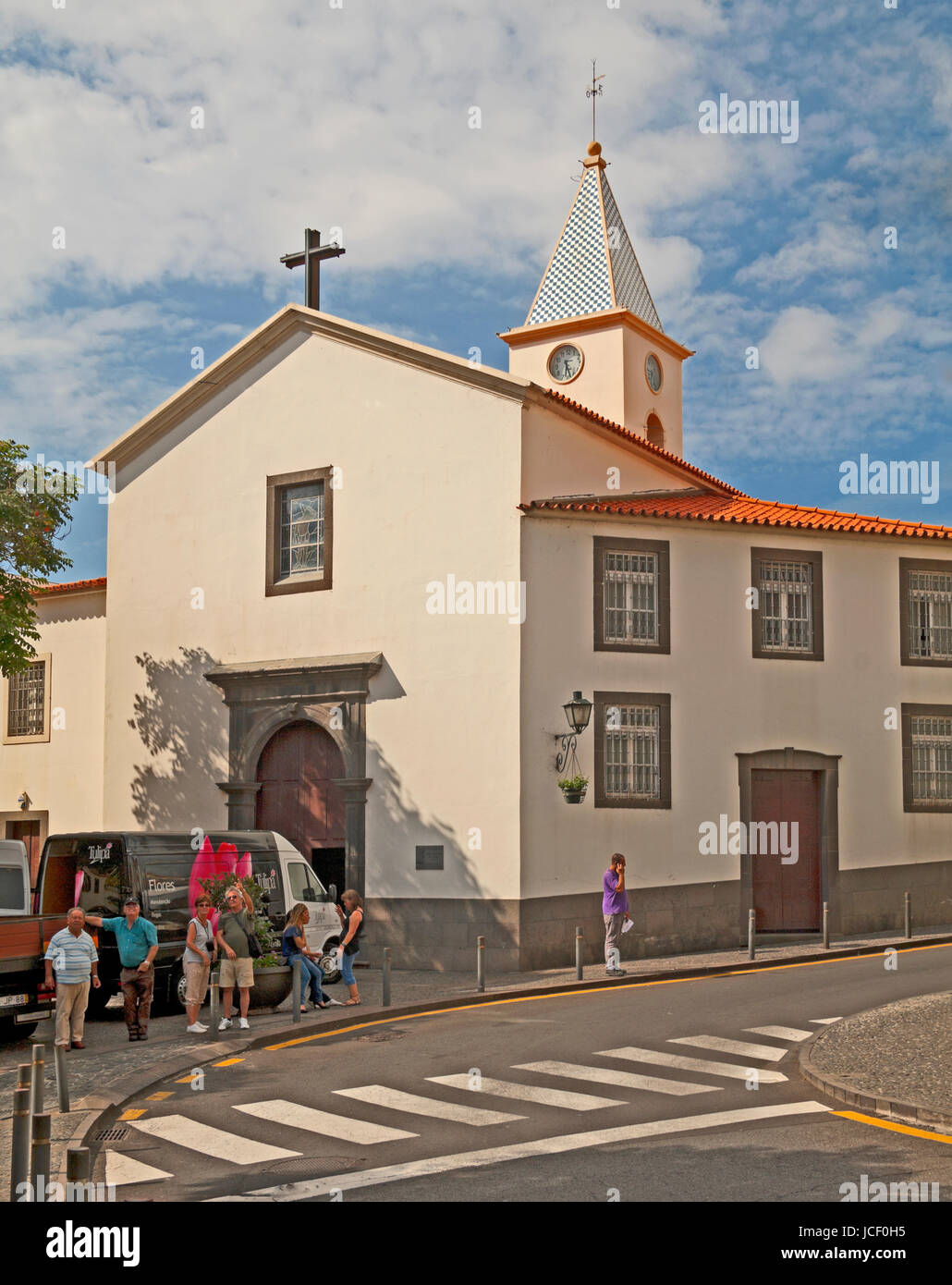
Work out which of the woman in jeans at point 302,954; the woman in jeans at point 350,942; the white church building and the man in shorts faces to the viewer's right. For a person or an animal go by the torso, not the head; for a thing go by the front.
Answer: the woman in jeans at point 302,954

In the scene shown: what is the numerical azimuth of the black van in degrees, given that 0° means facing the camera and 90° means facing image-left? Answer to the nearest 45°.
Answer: approximately 225°

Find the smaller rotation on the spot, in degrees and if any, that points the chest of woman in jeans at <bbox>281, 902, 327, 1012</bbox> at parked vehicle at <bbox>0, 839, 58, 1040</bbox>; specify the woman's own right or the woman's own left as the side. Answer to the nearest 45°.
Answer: approximately 135° to the woman's own right

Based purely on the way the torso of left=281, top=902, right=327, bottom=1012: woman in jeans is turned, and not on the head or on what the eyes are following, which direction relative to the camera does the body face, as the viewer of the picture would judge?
to the viewer's right

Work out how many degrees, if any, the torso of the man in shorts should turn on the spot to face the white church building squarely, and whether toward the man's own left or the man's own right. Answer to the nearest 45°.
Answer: approximately 135° to the man's own left

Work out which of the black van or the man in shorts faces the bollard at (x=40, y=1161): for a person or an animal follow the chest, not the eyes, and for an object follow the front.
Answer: the man in shorts

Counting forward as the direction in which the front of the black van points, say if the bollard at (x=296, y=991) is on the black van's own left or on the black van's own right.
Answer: on the black van's own right

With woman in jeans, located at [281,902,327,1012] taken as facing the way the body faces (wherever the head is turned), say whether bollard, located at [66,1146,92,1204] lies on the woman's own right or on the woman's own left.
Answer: on the woman's own right

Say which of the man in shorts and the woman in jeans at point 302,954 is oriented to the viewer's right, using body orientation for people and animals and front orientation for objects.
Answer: the woman in jeans

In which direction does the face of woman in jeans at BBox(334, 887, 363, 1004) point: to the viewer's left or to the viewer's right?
to the viewer's left
